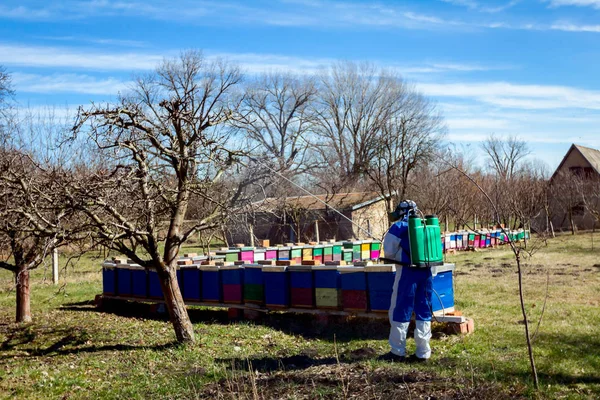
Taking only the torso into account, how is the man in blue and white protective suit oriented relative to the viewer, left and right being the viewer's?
facing to the left of the viewer

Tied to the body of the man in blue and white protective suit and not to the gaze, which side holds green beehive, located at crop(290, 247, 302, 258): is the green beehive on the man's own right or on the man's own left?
on the man's own right

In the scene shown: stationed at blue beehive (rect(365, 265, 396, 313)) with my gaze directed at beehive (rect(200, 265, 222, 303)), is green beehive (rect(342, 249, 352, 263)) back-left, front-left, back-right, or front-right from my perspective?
front-right

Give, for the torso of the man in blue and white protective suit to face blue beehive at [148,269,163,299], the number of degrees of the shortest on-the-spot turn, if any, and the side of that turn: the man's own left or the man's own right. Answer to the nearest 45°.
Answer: approximately 45° to the man's own right

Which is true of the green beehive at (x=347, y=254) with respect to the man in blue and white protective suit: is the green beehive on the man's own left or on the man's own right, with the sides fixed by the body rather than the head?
on the man's own right

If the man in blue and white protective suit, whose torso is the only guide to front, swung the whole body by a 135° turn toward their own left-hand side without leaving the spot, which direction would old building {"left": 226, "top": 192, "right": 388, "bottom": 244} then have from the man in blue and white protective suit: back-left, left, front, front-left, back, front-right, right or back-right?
back-left

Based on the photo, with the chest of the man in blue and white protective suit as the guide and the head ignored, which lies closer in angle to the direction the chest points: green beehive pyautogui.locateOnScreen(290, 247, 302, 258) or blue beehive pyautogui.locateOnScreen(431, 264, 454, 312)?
the green beehive

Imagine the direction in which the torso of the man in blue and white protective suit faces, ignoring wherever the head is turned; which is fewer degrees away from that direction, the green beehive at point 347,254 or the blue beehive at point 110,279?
the blue beehive

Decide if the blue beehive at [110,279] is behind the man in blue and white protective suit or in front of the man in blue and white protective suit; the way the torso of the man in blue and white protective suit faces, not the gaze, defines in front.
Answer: in front

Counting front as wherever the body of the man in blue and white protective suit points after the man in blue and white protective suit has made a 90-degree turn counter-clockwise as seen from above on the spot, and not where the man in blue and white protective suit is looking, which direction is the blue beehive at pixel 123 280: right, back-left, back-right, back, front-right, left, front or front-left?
back-right

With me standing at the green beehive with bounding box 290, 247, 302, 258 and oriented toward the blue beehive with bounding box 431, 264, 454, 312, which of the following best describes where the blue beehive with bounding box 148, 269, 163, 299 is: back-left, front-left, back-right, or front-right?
front-right
